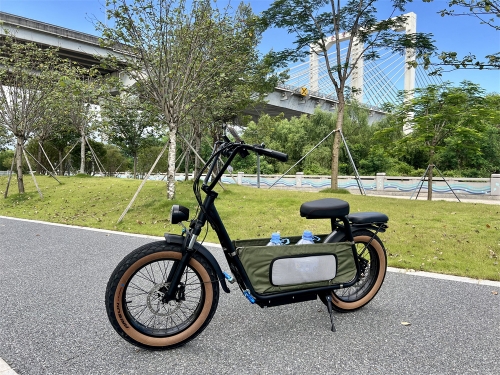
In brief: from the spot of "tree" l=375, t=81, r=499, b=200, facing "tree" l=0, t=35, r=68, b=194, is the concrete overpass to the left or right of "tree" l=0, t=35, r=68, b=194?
right

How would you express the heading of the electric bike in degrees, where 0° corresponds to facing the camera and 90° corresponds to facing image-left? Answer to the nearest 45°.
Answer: approximately 45°

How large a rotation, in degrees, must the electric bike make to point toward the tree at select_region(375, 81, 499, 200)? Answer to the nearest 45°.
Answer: approximately 180°

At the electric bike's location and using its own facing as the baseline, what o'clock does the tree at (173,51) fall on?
The tree is roughly at 4 o'clock from the electric bike.

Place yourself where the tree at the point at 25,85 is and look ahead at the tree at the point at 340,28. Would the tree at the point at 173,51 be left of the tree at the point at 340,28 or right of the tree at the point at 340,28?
right

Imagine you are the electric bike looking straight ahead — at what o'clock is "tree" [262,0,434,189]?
The tree is roughly at 5 o'clock from the electric bike.

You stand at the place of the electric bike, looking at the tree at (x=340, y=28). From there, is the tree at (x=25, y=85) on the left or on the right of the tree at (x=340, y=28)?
left

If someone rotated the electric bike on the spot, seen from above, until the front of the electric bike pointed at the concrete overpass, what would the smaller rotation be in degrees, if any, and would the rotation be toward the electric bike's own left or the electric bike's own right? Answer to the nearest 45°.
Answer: approximately 90° to the electric bike's own right
